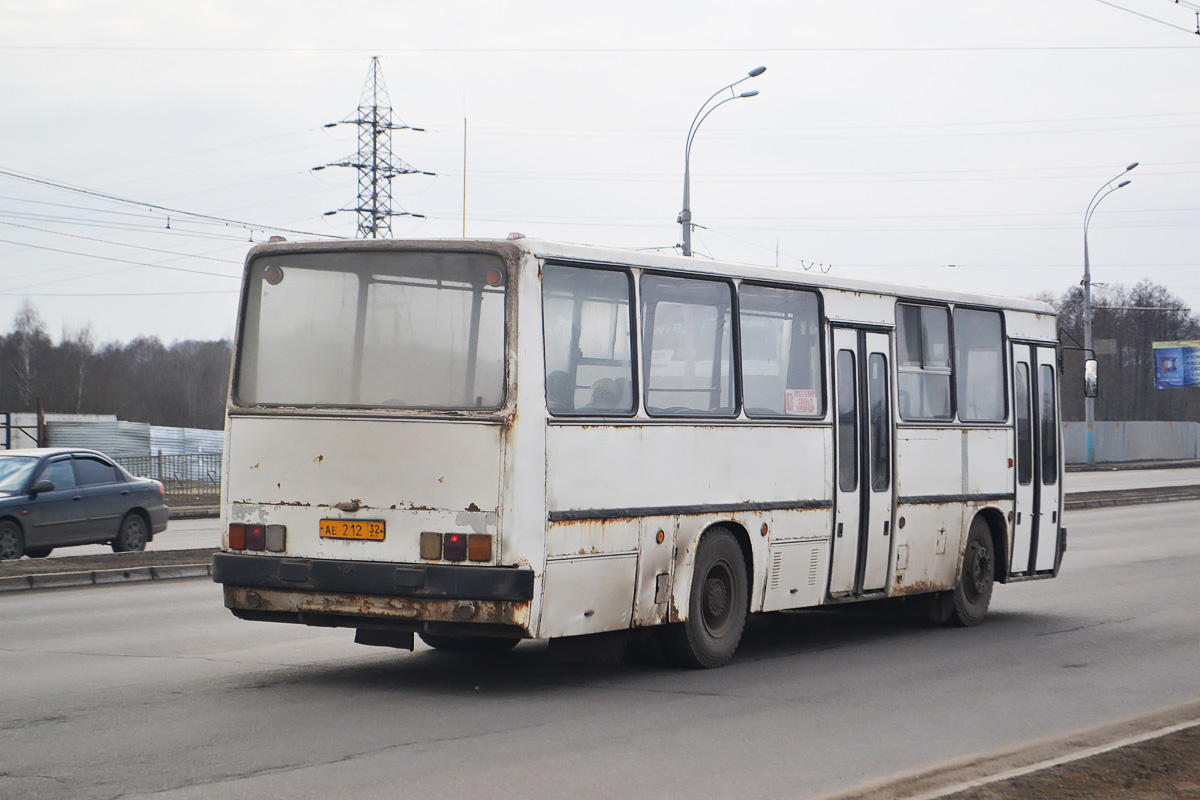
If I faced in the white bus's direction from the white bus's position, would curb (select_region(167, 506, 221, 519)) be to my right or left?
on my left

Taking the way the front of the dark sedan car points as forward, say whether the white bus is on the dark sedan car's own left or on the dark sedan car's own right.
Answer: on the dark sedan car's own left

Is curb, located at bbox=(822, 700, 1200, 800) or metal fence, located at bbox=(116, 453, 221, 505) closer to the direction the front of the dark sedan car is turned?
the curb

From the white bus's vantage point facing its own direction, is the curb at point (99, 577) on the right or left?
on its left

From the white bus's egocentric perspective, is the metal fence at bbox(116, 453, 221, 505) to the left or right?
on its left

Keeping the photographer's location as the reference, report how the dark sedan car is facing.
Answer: facing the viewer and to the left of the viewer

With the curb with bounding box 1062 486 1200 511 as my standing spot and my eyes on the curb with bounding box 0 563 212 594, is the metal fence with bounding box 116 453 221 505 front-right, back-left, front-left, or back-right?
front-right

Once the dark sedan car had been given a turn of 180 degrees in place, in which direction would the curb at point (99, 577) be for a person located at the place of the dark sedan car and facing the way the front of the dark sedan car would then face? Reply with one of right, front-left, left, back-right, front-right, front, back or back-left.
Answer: back-right

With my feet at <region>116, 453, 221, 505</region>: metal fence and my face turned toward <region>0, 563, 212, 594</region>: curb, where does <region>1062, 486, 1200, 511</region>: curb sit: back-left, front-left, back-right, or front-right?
front-left

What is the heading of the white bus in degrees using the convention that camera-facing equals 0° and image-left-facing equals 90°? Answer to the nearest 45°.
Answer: approximately 225°

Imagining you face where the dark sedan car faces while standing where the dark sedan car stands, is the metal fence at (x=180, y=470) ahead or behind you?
behind

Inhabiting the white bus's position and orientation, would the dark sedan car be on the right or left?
on its left
